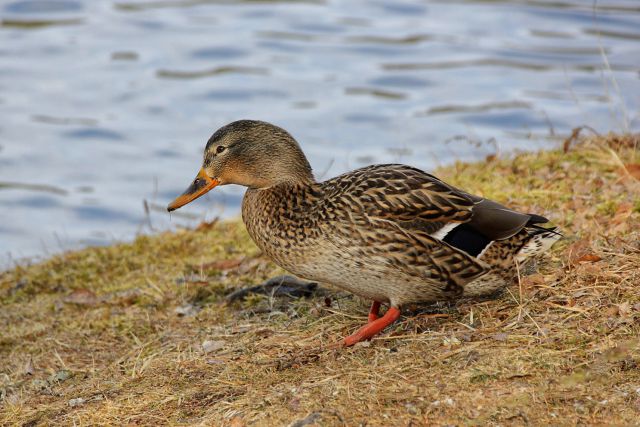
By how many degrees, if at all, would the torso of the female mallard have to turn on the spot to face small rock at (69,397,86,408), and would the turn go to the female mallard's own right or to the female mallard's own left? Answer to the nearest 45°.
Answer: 0° — it already faces it

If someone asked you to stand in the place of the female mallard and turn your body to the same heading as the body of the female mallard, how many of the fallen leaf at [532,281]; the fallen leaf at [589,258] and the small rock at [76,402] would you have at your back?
2

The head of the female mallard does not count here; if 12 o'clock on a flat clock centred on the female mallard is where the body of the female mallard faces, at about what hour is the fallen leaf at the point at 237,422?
The fallen leaf is roughly at 10 o'clock from the female mallard.

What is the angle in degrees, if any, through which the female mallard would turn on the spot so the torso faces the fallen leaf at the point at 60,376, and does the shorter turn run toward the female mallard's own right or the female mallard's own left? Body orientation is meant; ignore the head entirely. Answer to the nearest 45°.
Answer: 0° — it already faces it

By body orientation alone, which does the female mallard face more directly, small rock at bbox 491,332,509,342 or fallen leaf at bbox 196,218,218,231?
the fallen leaf

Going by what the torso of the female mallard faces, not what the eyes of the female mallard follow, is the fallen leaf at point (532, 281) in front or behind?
behind

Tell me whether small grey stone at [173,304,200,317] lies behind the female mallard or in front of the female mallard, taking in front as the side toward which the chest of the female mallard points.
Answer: in front

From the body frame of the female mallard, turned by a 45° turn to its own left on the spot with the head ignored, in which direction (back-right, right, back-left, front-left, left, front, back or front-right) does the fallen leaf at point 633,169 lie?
back

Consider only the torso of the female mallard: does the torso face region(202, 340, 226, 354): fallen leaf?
yes

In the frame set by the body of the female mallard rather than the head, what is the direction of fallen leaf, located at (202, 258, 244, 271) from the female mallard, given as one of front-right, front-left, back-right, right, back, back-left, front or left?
front-right

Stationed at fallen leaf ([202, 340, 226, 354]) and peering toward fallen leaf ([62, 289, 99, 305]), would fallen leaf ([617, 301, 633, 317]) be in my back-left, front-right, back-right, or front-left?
back-right

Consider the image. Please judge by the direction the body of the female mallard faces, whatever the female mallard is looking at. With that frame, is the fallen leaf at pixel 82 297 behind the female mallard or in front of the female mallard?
in front

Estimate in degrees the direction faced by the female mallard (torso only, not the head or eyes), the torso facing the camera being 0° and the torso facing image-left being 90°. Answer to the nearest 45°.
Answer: approximately 90°
